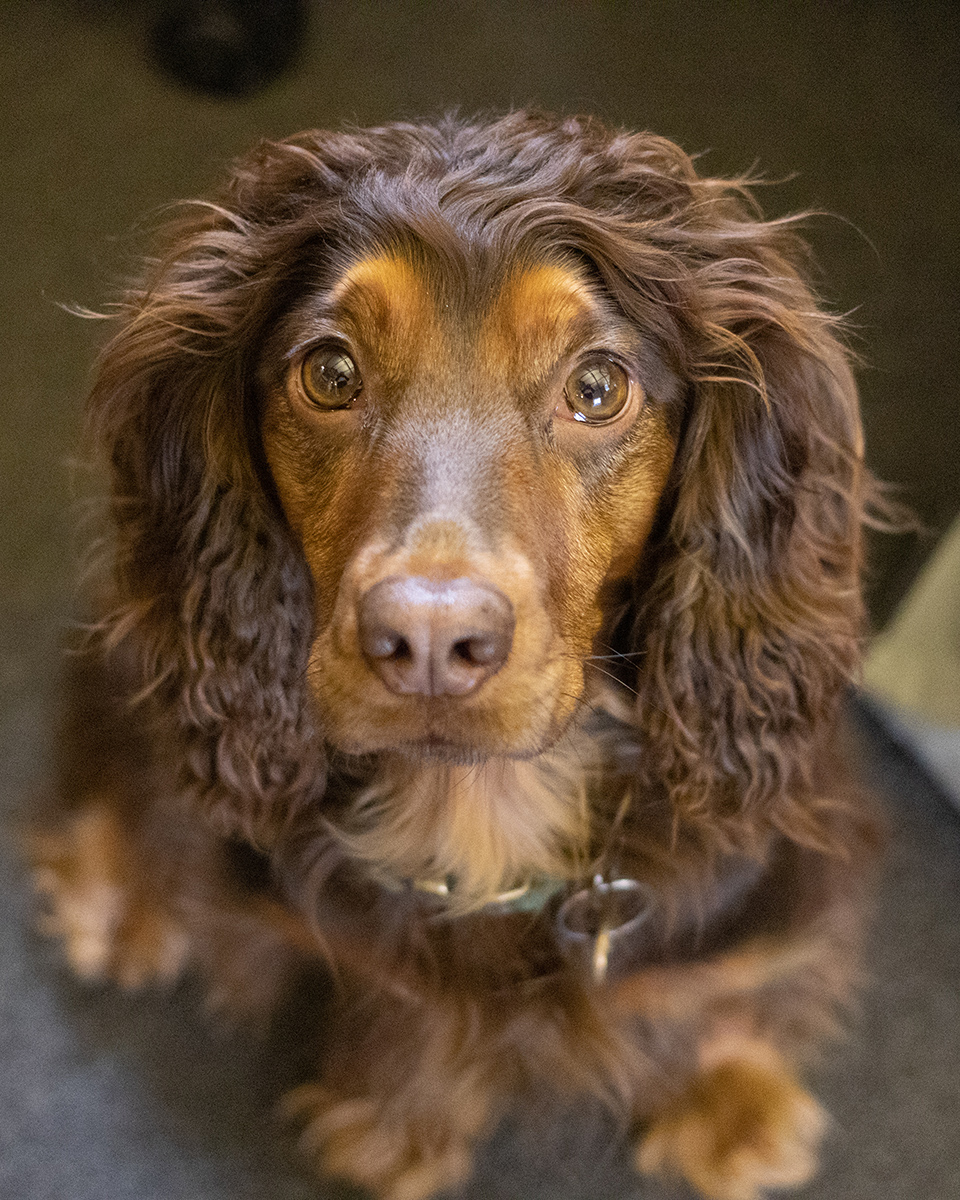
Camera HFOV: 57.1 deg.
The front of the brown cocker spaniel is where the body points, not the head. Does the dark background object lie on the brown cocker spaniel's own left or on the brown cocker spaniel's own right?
on the brown cocker spaniel's own right

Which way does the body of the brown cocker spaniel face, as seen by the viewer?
toward the camera
